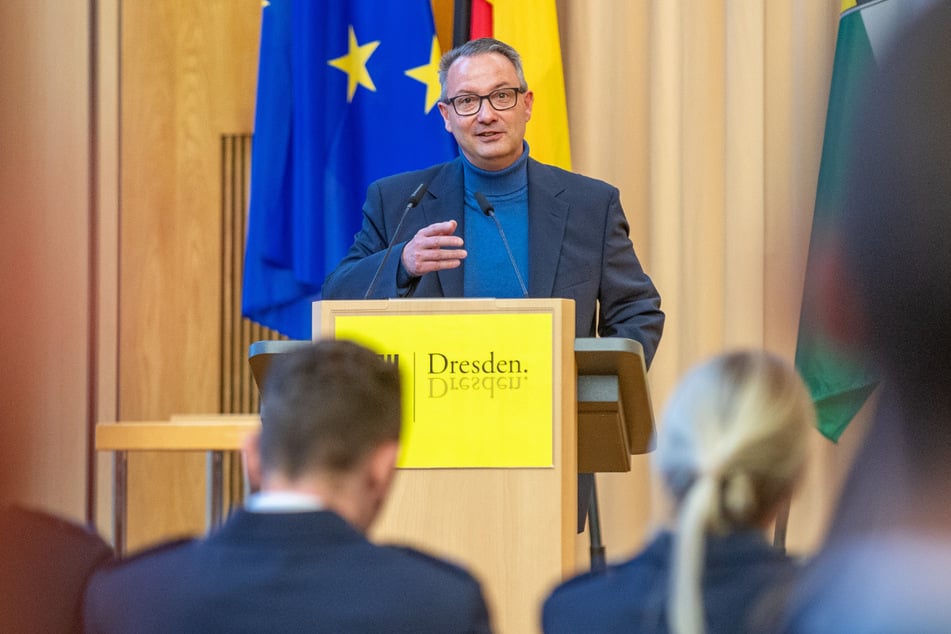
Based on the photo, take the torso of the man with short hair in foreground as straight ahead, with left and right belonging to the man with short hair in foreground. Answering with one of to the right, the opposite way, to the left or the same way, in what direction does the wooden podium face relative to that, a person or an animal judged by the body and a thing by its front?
the opposite way

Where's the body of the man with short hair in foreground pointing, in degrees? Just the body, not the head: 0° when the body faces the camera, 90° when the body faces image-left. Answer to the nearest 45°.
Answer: approximately 180°

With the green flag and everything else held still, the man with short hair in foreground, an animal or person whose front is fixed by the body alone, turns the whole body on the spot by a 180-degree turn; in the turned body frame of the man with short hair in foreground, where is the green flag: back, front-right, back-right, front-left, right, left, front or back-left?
back-left

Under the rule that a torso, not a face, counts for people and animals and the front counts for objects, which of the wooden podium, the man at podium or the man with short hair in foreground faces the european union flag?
the man with short hair in foreground

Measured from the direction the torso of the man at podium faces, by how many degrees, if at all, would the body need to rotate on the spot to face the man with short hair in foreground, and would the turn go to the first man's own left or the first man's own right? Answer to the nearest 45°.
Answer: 0° — they already face them

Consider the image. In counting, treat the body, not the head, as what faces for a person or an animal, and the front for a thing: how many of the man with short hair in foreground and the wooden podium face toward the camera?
1

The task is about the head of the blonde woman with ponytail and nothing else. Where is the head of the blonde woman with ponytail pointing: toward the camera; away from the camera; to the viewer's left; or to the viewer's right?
away from the camera

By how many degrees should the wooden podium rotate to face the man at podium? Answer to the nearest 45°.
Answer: approximately 180°

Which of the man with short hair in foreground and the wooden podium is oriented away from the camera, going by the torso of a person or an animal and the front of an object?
the man with short hair in foreground

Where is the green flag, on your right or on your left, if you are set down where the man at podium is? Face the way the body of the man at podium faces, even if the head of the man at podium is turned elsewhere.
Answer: on your left

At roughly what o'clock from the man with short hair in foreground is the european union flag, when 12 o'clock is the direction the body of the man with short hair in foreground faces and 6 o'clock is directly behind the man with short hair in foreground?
The european union flag is roughly at 12 o'clock from the man with short hair in foreground.

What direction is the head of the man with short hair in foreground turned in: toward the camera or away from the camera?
away from the camera

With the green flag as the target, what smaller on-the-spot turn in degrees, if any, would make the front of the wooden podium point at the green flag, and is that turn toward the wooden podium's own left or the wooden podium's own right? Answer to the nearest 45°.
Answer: approximately 135° to the wooden podium's own left
